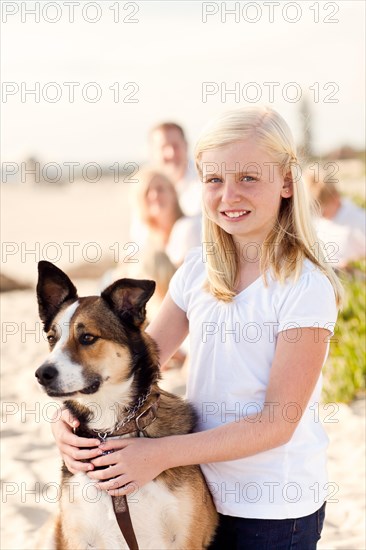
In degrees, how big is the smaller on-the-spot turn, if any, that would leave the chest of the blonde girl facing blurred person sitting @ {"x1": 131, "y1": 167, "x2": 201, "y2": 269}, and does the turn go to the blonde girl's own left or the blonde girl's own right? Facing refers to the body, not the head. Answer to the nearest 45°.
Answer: approximately 135° to the blonde girl's own right

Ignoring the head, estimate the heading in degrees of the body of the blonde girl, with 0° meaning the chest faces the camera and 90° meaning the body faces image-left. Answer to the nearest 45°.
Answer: approximately 45°

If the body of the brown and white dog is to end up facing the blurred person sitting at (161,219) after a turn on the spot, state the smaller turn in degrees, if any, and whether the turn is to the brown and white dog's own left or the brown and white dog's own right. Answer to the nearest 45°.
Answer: approximately 135° to the brown and white dog's own right

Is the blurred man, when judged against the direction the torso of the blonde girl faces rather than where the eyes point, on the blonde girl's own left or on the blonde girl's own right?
on the blonde girl's own right

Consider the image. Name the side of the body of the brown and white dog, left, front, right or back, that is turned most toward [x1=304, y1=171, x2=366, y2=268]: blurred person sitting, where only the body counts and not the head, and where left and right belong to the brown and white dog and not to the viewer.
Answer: back

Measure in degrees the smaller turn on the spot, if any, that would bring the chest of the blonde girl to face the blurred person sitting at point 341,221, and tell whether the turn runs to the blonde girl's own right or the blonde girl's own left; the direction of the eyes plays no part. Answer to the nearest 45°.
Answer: approximately 135° to the blonde girl's own right

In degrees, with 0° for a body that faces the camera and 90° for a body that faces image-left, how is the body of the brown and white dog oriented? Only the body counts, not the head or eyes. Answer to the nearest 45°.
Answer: approximately 45°
